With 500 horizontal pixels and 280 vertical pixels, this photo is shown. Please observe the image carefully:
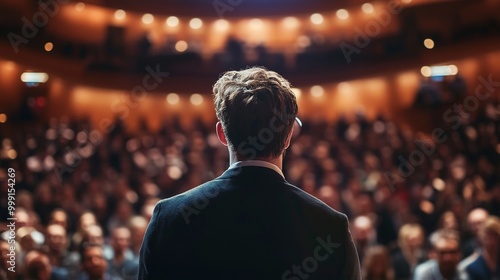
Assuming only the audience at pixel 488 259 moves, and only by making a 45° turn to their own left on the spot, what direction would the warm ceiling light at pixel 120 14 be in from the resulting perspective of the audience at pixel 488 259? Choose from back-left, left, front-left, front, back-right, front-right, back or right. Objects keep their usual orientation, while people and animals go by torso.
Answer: back

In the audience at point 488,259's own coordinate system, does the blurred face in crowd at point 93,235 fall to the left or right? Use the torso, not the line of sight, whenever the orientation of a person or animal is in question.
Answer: on their right

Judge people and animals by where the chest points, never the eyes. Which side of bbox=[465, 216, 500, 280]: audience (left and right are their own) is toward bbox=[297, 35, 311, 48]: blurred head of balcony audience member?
back

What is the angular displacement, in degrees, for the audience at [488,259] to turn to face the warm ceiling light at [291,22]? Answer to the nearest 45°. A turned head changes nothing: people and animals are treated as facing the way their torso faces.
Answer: approximately 180°

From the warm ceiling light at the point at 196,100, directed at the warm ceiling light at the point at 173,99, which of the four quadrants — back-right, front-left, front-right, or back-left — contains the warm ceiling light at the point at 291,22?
back-right

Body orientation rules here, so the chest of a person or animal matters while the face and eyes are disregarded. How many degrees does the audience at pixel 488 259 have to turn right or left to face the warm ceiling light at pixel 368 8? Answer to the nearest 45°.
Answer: approximately 180°

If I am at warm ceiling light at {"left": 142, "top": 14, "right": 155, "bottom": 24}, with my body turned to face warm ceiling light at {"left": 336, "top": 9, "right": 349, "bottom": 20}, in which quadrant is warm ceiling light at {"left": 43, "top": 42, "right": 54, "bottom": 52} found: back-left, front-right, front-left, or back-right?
back-right

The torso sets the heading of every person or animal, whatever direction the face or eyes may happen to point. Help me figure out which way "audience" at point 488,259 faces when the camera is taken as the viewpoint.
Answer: facing the viewer

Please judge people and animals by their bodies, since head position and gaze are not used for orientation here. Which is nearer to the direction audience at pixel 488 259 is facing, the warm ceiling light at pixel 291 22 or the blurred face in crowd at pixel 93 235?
the blurred face in crowd

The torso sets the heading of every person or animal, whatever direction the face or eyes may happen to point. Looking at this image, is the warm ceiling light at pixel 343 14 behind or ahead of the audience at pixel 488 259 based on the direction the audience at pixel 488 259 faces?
behind

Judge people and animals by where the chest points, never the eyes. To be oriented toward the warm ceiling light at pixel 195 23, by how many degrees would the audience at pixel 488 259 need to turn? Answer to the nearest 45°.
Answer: approximately 135° to their right

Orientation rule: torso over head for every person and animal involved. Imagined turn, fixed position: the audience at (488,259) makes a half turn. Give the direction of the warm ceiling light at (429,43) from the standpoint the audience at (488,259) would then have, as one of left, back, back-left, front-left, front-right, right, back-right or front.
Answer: front

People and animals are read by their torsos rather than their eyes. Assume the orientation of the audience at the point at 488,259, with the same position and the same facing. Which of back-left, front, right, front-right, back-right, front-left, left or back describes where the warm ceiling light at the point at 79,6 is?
back-right

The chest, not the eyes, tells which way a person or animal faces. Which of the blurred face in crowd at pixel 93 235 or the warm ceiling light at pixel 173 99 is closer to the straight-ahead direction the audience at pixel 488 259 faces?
the blurred face in crowd

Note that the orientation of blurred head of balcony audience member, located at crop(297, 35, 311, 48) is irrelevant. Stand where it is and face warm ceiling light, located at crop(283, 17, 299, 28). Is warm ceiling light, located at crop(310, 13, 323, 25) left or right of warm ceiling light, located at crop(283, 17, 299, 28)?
right

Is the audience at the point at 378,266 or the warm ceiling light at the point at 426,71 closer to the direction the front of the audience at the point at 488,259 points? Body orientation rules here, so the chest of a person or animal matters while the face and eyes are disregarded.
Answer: the audience

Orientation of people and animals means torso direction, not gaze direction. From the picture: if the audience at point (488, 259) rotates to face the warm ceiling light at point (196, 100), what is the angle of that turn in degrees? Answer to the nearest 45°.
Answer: approximately 135° to their right

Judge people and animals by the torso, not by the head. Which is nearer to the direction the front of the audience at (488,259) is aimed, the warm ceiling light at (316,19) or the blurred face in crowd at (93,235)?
the blurred face in crowd
